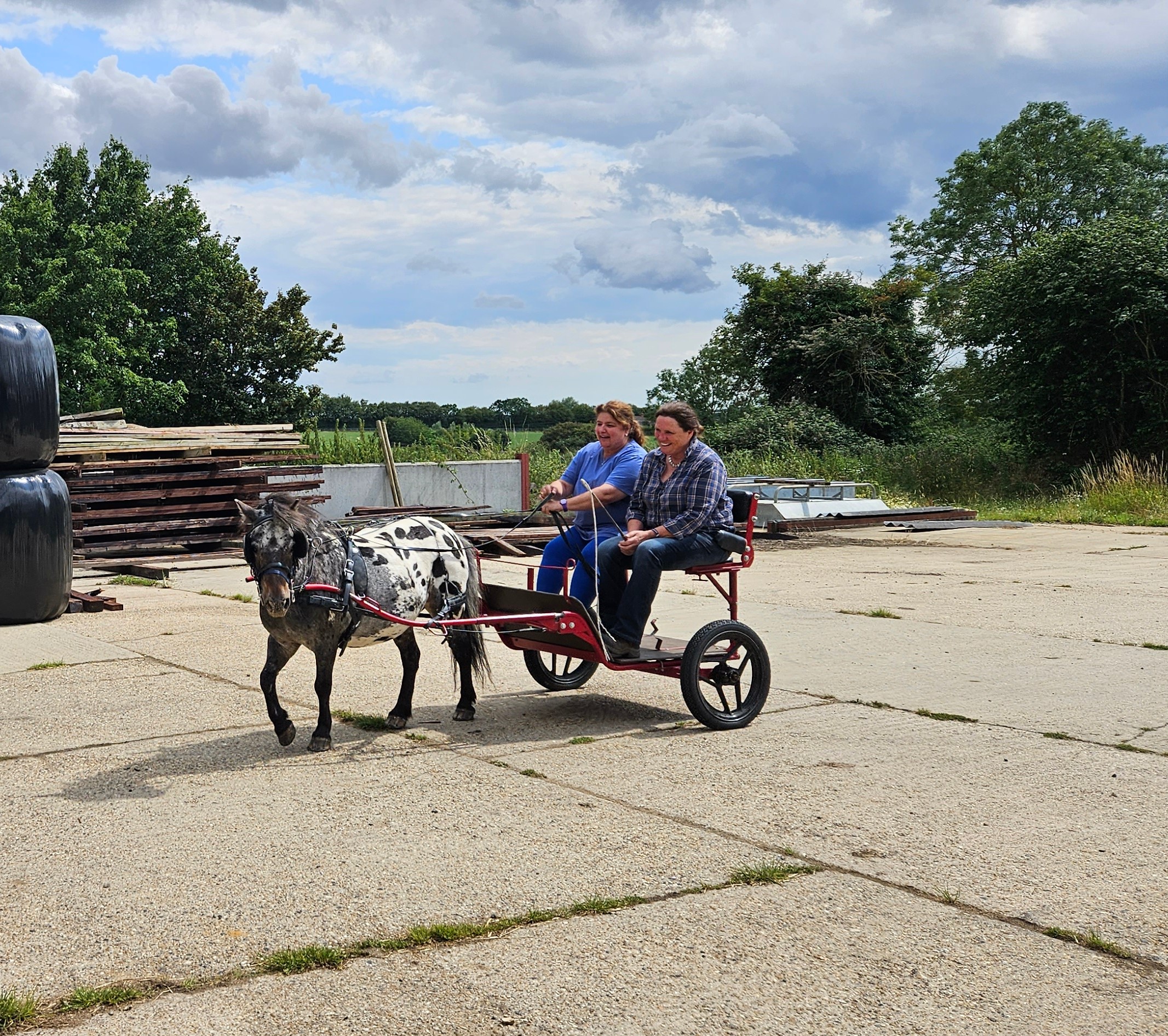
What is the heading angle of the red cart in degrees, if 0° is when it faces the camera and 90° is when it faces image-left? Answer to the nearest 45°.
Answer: approximately 45°

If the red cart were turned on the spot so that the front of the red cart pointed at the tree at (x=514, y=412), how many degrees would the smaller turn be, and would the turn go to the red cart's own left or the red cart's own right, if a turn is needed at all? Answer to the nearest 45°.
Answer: approximately 135° to the red cart's own right

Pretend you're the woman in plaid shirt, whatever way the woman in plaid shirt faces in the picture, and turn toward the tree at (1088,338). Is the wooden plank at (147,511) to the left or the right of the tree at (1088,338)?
left

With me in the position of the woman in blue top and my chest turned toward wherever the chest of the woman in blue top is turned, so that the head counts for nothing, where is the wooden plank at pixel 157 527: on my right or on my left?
on my right

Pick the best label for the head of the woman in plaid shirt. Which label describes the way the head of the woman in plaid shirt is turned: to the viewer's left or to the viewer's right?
to the viewer's left

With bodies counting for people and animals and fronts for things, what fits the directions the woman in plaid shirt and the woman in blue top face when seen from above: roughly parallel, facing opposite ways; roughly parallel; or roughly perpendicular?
roughly parallel

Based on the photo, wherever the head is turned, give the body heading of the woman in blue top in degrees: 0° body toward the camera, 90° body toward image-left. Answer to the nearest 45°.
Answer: approximately 45°

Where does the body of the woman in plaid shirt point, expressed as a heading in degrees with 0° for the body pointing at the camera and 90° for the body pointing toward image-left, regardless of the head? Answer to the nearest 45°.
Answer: approximately 45°

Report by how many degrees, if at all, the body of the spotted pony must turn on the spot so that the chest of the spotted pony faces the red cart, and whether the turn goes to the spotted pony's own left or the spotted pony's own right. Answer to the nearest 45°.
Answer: approximately 135° to the spotted pony's own left

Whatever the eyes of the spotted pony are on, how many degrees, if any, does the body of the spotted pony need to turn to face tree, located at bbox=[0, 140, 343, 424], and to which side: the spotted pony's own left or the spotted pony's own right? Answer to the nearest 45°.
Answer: approximately 135° to the spotted pony's own right

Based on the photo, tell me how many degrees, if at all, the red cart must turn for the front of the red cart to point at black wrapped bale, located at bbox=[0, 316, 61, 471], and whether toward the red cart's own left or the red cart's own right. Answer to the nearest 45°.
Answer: approximately 90° to the red cart's own right

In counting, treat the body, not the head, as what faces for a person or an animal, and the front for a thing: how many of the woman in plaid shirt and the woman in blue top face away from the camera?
0

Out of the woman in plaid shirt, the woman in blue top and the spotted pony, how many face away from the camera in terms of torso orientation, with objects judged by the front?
0

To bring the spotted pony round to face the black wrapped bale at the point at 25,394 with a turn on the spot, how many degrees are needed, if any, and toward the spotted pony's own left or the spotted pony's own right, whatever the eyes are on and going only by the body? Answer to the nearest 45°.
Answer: approximately 90° to the spotted pony's own right

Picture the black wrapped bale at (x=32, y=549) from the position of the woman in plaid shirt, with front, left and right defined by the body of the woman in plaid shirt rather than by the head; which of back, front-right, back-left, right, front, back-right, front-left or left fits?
right
